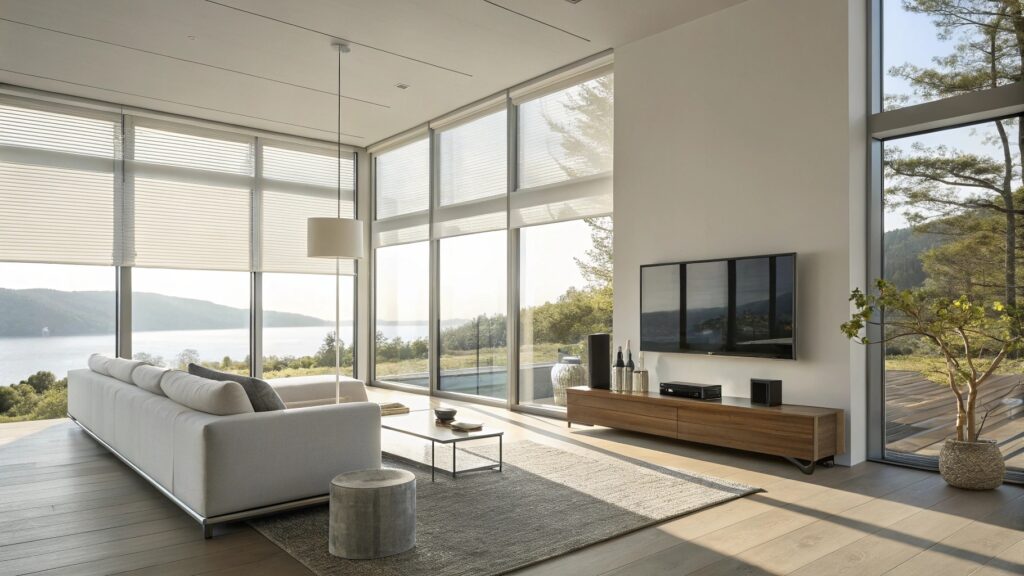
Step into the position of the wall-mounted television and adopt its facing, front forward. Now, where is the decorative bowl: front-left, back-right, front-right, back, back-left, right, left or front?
front

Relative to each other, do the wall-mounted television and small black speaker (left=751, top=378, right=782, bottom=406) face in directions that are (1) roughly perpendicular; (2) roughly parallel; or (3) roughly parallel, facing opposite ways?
roughly parallel

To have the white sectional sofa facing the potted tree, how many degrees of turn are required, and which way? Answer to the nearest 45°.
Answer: approximately 45° to its right

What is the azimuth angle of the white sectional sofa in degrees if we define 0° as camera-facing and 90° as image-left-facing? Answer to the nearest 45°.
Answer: approximately 225°

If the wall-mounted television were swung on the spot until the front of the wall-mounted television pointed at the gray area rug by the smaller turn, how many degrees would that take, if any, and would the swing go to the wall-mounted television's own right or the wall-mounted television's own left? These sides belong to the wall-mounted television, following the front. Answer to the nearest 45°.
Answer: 0° — it already faces it

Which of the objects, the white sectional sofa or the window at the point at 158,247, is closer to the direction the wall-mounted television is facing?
the white sectional sofa

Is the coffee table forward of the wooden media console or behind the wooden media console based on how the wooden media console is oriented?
forward

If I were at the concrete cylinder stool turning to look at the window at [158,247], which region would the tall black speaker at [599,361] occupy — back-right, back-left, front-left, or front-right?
front-right

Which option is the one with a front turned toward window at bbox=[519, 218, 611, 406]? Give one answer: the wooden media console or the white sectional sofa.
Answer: the white sectional sofa

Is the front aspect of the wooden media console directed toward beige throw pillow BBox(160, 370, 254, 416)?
yes

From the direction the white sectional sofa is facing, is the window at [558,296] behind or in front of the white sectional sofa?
in front

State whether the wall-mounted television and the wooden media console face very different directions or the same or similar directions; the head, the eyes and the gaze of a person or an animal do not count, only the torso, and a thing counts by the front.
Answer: same or similar directions

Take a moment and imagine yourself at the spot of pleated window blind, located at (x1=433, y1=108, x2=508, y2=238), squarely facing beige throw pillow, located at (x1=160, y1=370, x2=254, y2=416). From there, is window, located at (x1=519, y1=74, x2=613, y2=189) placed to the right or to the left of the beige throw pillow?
left

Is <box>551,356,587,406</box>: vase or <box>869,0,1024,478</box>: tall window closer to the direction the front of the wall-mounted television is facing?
the vase

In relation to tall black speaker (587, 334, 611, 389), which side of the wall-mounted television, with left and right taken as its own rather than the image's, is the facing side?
right

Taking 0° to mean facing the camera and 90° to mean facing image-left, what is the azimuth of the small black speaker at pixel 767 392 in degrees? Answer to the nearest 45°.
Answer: approximately 45°

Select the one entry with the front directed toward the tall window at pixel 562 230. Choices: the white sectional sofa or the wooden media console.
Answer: the white sectional sofa

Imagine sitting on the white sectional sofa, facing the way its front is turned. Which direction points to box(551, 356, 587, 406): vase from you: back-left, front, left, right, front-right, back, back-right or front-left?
front

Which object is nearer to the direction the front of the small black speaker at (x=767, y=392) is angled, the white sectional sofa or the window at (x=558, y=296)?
the white sectional sofa

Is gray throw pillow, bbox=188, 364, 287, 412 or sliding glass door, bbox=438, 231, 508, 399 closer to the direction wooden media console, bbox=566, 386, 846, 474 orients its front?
the gray throw pillow
